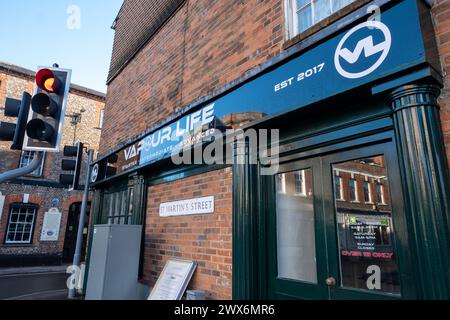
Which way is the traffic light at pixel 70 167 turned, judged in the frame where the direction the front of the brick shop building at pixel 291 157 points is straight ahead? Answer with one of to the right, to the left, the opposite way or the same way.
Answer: the same way

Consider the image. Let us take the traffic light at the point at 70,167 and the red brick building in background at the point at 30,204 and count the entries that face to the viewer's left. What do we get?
1

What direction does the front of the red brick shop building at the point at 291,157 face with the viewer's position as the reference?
facing the viewer and to the left of the viewer

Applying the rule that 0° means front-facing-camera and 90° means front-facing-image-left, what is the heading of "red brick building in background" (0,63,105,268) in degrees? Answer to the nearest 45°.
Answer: approximately 315°

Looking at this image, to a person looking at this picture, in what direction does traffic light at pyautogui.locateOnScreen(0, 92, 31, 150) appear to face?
facing to the left of the viewer

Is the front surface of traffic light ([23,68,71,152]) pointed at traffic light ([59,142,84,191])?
no

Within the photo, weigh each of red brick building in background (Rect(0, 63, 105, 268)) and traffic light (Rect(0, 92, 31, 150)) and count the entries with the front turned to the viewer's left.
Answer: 1

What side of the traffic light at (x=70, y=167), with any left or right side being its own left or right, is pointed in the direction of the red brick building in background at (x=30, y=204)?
right

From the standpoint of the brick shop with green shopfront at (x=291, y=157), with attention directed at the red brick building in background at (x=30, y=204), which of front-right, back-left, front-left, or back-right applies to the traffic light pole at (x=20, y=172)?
front-left

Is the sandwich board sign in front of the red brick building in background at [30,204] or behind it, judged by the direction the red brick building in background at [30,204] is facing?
in front

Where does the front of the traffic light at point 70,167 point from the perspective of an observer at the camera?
facing to the left of the viewer
